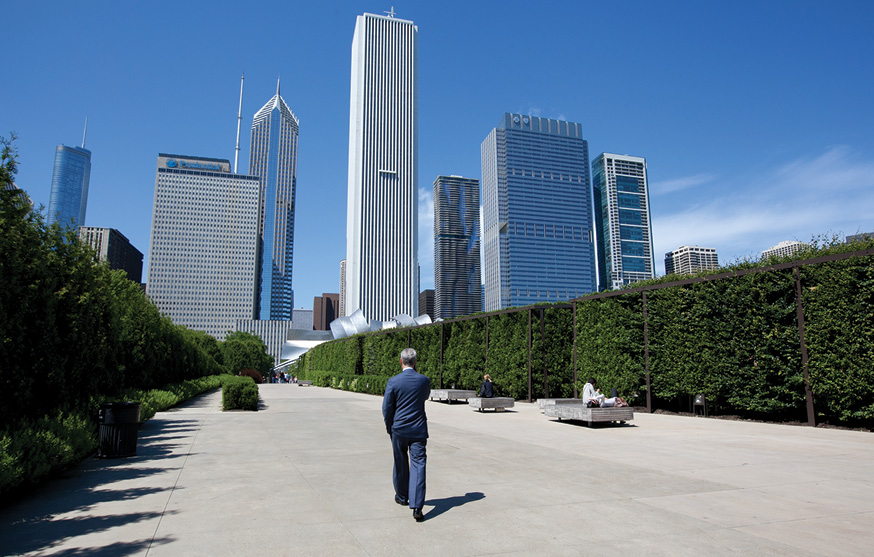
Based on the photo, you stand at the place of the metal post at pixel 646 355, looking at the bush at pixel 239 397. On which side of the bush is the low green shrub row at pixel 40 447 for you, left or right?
left

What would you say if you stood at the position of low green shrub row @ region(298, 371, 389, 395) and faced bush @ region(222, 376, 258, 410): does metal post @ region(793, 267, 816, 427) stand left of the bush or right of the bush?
left

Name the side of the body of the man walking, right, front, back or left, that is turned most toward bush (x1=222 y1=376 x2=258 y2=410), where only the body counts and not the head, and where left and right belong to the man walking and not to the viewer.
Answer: front

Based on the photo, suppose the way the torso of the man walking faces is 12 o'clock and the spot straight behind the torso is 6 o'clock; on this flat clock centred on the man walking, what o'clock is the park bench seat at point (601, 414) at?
The park bench seat is roughly at 1 o'clock from the man walking.

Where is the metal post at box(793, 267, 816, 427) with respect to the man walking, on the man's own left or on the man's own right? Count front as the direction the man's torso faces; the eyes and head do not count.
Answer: on the man's own right

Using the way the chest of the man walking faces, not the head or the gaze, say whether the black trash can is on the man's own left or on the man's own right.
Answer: on the man's own left

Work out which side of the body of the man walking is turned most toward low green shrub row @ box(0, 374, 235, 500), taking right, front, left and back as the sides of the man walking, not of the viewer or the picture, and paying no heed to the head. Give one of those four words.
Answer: left

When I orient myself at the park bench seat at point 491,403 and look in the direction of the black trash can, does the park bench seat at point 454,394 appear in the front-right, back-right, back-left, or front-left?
back-right

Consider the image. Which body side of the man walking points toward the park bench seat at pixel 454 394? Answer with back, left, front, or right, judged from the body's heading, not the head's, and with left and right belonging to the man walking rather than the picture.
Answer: front

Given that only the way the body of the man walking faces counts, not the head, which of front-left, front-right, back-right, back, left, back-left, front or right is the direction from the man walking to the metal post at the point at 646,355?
front-right

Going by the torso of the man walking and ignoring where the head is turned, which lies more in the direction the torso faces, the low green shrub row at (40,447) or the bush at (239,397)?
the bush

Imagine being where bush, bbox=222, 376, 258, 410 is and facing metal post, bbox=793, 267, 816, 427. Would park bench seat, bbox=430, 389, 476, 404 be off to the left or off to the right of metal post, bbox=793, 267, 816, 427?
left

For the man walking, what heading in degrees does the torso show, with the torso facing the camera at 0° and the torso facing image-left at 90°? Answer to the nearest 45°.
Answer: approximately 180°
